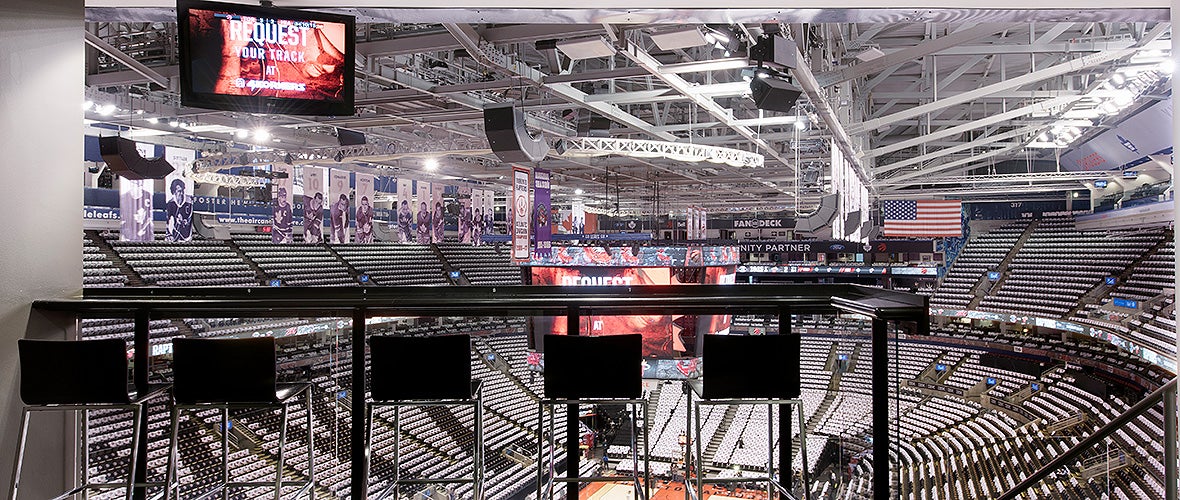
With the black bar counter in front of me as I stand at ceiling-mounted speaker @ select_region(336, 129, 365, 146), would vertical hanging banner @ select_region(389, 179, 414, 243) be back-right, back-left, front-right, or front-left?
back-left

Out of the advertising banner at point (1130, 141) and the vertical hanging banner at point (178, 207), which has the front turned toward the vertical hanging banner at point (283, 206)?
the advertising banner

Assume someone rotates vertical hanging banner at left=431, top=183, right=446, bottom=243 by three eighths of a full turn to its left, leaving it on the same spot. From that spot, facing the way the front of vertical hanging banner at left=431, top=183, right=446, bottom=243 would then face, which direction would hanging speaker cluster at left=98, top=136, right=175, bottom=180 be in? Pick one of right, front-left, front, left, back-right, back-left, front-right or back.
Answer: back

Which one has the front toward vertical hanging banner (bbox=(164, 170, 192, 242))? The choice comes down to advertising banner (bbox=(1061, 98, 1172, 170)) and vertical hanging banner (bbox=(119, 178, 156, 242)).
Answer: the advertising banner

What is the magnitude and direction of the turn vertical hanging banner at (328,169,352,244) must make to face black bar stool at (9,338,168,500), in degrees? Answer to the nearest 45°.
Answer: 0° — it already faces it

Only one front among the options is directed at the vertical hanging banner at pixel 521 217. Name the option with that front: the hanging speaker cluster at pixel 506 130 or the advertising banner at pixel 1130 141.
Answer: the advertising banner

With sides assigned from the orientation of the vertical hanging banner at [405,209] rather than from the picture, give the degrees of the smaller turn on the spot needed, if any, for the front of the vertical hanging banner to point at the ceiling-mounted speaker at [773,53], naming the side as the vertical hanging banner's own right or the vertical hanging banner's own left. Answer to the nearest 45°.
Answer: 0° — it already faces it

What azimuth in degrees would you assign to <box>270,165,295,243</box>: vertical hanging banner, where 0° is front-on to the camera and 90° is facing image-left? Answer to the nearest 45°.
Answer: approximately 0°

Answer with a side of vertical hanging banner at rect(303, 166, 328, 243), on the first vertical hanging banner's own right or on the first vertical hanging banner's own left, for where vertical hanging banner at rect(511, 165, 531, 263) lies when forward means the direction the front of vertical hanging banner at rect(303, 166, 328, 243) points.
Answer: on the first vertical hanging banner's own left

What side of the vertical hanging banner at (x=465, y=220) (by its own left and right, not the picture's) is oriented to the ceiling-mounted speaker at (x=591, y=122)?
front

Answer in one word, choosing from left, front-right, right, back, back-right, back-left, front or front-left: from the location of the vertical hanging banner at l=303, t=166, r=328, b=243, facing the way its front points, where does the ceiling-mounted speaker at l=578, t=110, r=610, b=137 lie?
front-left
